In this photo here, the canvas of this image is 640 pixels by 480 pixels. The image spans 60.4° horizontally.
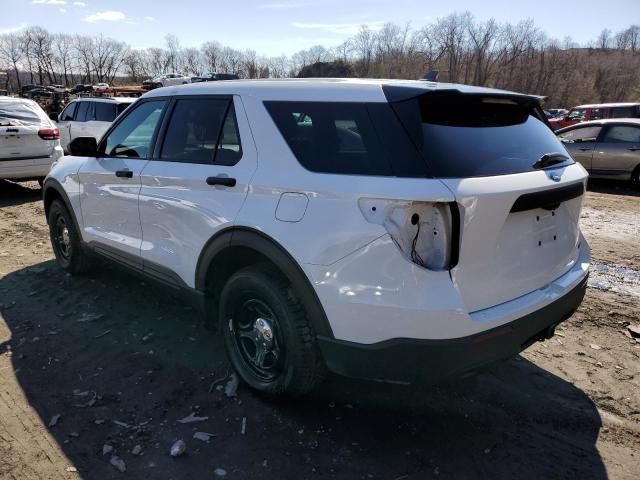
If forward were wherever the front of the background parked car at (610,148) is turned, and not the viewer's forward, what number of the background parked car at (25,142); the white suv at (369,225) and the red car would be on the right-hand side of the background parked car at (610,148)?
1

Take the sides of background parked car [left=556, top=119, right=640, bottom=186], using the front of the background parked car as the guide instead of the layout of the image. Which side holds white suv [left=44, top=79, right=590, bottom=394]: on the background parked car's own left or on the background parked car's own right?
on the background parked car's own left

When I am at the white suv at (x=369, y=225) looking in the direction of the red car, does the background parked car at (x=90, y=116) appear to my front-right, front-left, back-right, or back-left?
front-left

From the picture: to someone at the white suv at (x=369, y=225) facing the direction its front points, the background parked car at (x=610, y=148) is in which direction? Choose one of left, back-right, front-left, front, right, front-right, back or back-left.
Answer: right

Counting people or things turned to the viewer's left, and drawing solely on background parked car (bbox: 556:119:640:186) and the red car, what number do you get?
2

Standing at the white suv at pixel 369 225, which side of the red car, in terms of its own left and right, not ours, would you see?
left

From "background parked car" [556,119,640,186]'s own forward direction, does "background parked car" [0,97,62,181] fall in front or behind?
in front

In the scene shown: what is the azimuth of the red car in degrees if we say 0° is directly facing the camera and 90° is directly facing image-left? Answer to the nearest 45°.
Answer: approximately 90°

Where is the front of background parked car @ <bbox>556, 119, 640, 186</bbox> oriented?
to the viewer's left

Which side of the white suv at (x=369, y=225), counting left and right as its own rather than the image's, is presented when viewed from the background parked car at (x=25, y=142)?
front

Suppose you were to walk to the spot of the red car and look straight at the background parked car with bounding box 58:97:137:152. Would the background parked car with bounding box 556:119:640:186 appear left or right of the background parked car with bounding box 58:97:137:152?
left

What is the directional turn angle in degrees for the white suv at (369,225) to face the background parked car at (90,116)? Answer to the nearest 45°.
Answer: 0° — it already faces it

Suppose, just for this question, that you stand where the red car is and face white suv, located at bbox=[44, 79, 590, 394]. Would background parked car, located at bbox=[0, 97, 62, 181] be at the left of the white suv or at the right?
right

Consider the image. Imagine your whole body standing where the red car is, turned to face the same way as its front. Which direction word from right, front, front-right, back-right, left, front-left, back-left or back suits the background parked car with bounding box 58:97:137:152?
front-left

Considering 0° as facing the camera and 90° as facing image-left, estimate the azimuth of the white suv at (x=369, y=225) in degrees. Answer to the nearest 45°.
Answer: approximately 135°

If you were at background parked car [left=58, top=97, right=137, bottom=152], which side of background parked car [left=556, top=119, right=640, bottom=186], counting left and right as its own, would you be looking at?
front

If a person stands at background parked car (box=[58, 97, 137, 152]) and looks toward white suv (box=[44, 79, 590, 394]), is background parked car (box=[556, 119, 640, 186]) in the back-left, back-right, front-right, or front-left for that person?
front-left
